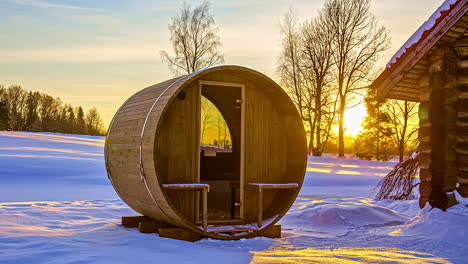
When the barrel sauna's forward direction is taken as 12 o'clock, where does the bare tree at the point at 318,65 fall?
The bare tree is roughly at 8 o'clock from the barrel sauna.

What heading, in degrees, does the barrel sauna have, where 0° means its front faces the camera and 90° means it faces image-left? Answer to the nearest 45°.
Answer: approximately 315°

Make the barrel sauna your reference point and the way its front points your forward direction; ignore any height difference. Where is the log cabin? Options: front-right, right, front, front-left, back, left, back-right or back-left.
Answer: front-left

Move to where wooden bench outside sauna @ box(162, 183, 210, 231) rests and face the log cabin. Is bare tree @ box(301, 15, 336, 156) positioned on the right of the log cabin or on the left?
left

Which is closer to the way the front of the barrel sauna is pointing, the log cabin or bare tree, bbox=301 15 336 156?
the log cabin

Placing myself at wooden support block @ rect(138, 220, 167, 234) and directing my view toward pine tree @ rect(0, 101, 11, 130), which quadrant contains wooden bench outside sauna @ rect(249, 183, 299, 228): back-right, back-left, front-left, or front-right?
back-right

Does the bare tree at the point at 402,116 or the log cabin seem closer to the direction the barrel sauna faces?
the log cabin

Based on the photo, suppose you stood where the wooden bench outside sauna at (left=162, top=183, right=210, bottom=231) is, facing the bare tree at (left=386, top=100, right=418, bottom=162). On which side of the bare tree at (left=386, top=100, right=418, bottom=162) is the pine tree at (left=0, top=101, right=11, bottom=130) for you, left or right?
left

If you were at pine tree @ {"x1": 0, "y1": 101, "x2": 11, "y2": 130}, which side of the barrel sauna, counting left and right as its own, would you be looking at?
back
